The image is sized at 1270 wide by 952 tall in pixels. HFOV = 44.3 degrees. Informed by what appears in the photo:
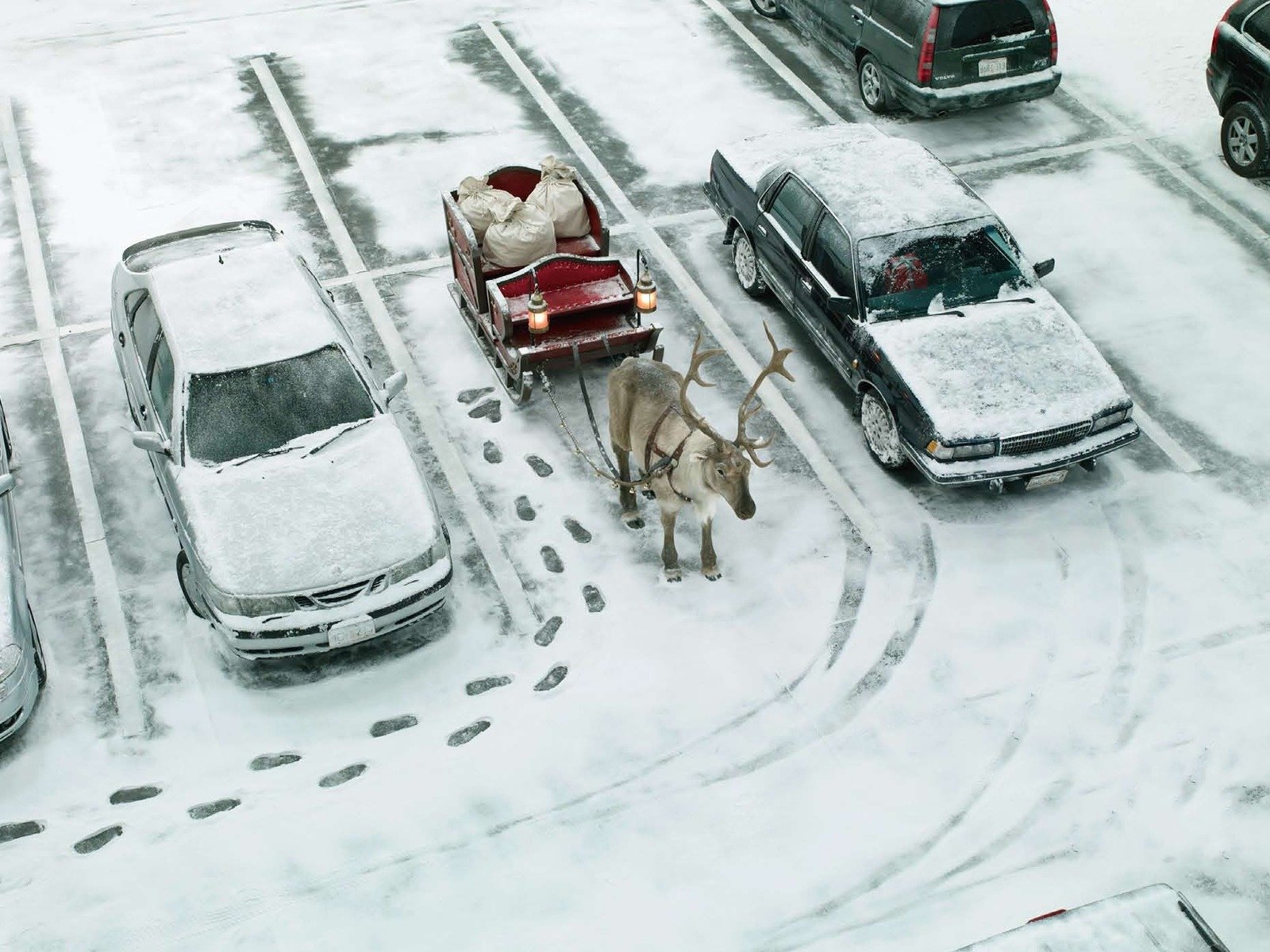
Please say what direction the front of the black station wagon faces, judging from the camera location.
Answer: facing away from the viewer and to the left of the viewer

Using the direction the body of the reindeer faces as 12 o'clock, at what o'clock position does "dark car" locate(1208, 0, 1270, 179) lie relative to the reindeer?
The dark car is roughly at 9 o'clock from the reindeer.

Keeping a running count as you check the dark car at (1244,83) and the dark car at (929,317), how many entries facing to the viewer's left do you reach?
0

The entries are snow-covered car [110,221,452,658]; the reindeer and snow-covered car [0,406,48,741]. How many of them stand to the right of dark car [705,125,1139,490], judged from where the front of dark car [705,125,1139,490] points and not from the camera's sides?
3

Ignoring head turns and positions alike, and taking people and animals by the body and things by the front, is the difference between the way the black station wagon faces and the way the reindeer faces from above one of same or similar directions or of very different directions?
very different directions

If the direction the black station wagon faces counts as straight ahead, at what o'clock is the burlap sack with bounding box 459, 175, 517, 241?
The burlap sack is roughly at 9 o'clock from the black station wagon.

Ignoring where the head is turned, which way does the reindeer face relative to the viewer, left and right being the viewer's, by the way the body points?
facing the viewer and to the right of the viewer

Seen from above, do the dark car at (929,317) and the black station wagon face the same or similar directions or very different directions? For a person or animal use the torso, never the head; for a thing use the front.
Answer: very different directions

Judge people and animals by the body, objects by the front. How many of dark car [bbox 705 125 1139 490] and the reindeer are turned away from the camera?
0

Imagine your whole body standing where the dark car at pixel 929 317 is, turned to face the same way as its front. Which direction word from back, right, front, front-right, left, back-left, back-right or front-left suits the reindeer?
right
